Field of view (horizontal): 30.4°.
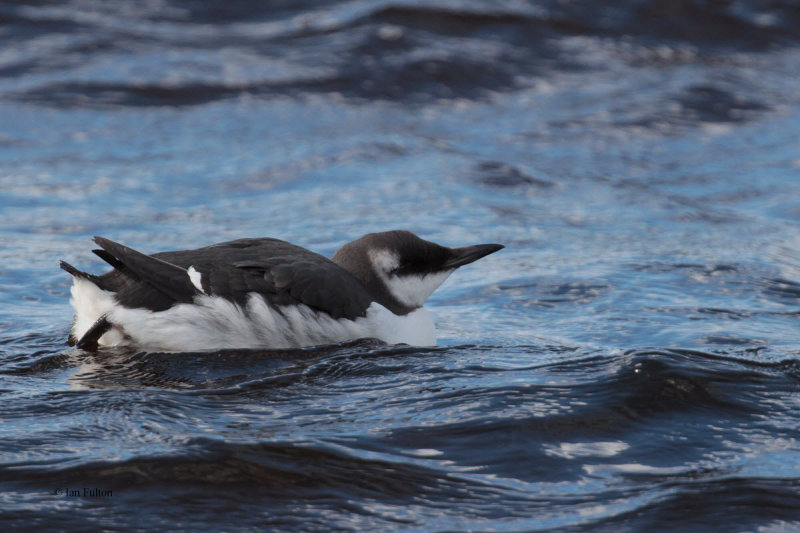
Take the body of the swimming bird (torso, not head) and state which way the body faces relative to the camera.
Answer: to the viewer's right
